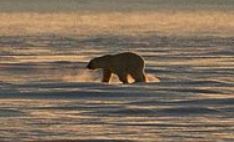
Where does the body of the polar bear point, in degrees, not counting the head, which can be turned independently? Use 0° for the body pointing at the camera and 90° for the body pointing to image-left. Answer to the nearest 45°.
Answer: approximately 90°
